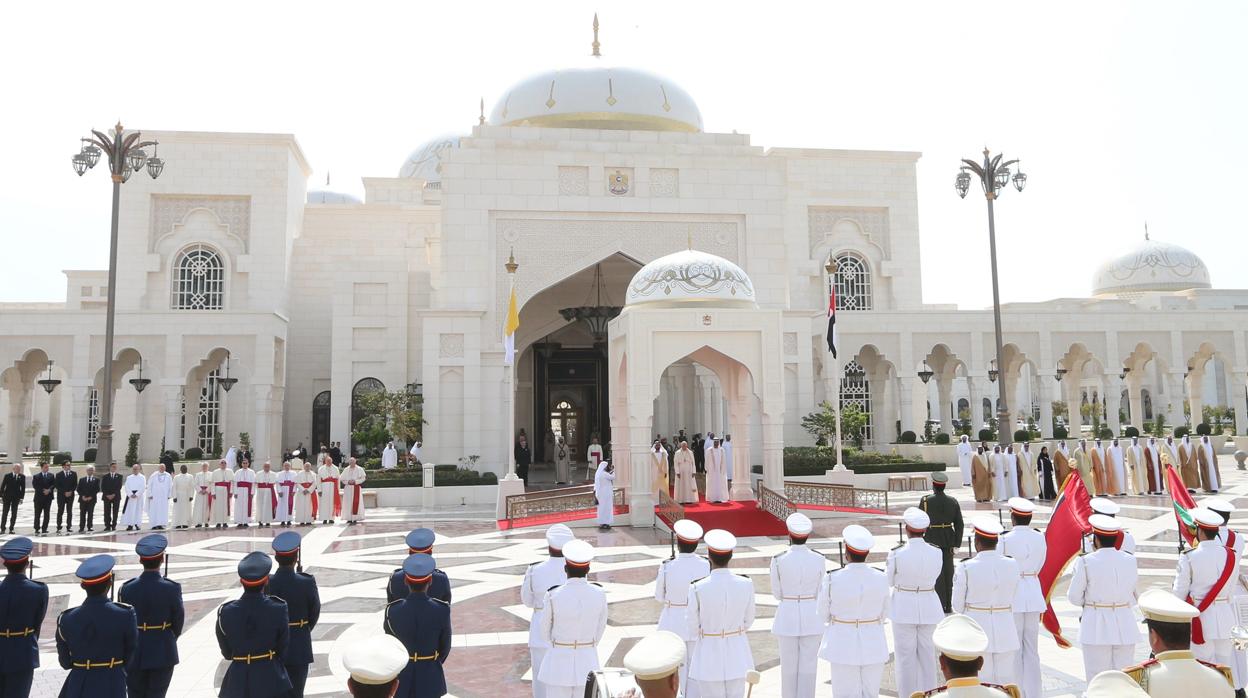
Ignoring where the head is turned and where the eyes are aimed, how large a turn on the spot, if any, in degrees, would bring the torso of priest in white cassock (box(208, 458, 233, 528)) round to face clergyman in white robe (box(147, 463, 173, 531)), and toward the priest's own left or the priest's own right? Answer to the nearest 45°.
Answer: approximately 90° to the priest's own right

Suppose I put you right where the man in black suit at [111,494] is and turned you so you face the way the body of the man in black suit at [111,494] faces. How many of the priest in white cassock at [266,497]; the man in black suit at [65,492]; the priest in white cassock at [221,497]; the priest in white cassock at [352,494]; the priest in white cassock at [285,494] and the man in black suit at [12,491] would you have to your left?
4

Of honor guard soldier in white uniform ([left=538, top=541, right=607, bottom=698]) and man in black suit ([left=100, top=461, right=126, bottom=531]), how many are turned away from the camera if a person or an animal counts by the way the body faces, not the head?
1

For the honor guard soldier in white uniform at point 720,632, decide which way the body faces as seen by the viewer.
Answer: away from the camera

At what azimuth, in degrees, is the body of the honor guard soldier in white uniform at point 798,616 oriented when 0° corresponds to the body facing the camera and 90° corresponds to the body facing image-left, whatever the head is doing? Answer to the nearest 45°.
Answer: approximately 180°

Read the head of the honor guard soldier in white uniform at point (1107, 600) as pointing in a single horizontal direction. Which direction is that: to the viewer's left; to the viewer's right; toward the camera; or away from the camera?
away from the camera

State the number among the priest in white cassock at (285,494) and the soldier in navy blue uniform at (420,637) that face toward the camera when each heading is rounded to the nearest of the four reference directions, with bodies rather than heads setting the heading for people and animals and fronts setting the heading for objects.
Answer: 1

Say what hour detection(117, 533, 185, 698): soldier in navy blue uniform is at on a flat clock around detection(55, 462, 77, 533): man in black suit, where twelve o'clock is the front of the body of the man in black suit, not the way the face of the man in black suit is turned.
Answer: The soldier in navy blue uniform is roughly at 12 o'clock from the man in black suit.

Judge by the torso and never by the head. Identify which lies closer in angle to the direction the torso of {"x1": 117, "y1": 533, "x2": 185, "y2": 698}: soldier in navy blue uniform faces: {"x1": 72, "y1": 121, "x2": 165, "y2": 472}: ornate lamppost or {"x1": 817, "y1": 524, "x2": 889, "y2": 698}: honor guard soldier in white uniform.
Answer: the ornate lamppost

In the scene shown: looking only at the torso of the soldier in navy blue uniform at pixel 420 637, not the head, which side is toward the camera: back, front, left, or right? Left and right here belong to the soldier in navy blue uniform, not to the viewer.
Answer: back

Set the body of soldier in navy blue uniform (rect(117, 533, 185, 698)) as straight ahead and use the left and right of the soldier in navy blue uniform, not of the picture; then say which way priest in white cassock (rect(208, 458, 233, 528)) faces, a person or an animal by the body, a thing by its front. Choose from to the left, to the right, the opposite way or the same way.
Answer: the opposite way

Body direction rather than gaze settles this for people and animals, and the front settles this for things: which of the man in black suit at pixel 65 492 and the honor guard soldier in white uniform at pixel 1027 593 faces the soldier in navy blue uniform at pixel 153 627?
the man in black suit

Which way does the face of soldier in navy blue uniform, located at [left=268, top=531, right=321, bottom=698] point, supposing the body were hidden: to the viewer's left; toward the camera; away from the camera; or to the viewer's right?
away from the camera

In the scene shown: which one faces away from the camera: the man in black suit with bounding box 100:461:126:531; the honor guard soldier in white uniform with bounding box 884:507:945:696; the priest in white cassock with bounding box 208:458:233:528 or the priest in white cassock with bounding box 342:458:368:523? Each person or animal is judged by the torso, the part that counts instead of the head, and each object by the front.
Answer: the honor guard soldier in white uniform

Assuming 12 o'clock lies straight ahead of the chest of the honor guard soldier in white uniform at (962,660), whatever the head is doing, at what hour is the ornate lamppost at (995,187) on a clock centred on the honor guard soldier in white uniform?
The ornate lamppost is roughly at 12 o'clock from the honor guard soldier in white uniform.
